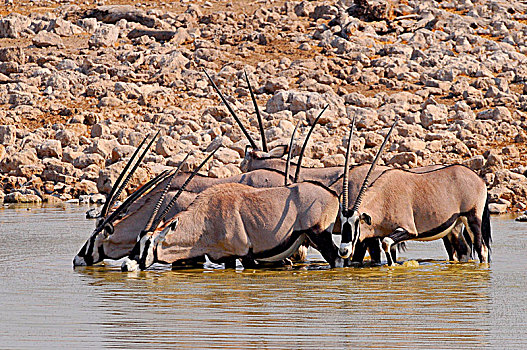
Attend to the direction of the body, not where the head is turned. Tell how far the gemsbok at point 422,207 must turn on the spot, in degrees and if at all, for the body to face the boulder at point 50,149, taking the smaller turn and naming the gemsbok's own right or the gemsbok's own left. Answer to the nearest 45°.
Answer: approximately 45° to the gemsbok's own right

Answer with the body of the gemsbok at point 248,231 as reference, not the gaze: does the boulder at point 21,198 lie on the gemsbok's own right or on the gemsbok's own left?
on the gemsbok's own right

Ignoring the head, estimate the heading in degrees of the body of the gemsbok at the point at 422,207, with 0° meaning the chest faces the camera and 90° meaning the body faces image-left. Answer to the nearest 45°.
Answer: approximately 90°

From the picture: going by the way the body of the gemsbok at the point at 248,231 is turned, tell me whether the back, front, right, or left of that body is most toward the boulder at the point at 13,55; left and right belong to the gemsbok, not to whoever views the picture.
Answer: right

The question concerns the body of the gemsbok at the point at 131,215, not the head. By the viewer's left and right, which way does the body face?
facing to the left of the viewer

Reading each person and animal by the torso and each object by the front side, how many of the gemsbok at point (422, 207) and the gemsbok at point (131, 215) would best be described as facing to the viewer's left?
2

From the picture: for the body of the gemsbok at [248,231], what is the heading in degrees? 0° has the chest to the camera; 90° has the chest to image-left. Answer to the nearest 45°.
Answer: approximately 90°

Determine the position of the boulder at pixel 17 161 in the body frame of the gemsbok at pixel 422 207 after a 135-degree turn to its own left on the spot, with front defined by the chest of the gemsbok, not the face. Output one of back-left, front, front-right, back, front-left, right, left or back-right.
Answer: back

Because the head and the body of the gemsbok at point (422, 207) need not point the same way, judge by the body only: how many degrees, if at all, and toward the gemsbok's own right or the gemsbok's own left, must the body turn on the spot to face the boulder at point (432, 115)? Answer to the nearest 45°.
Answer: approximately 90° to the gemsbok's own right

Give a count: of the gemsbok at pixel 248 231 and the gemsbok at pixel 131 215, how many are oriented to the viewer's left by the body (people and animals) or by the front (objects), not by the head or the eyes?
2

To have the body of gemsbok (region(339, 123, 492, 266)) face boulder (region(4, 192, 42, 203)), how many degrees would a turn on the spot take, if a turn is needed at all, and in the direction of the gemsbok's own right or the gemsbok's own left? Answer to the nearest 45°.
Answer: approximately 45° to the gemsbok's own right

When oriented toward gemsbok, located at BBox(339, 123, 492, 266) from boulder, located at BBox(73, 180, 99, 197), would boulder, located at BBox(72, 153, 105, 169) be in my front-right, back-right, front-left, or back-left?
back-left
